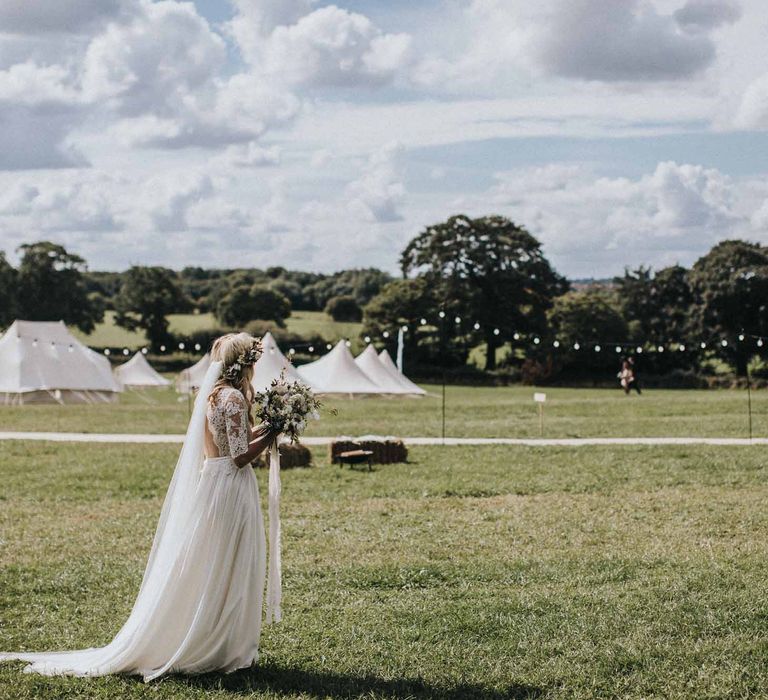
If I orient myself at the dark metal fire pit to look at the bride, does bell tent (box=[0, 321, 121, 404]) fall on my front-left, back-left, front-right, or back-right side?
back-right

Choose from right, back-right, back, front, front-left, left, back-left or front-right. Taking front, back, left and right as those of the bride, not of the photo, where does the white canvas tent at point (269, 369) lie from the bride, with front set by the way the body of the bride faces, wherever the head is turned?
front-left

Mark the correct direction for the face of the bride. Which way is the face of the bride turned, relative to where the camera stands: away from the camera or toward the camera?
away from the camera

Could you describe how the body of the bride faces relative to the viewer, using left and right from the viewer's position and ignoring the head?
facing away from the viewer and to the right of the viewer

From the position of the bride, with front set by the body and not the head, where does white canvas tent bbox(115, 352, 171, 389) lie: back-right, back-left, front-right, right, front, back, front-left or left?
front-left

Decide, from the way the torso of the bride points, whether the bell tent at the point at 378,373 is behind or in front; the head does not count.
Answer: in front

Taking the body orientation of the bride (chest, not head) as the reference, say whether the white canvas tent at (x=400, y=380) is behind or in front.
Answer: in front

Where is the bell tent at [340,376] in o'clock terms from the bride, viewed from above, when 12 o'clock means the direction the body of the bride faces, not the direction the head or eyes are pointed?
The bell tent is roughly at 11 o'clock from the bride.

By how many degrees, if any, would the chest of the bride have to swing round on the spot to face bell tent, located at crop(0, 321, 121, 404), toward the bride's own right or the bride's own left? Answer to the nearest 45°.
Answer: approximately 45° to the bride's own left

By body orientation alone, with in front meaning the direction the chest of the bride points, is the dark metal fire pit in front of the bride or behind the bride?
in front
